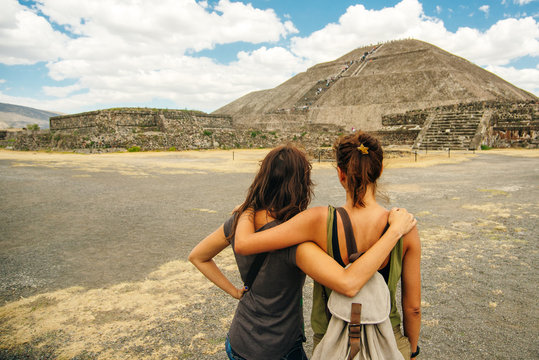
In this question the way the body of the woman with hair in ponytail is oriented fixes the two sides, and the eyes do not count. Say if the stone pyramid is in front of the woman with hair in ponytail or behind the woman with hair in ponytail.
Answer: in front

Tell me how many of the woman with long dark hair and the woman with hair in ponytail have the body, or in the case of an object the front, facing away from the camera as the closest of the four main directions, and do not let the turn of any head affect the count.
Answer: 2

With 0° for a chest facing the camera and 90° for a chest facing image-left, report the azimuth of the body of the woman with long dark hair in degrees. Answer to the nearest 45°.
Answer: approximately 180°

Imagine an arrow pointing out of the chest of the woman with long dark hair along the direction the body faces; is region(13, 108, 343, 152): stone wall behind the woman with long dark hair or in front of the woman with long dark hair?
in front

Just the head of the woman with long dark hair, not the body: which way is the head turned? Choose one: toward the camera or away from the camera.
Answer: away from the camera

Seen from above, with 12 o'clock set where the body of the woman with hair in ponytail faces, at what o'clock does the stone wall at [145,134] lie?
The stone wall is roughly at 11 o'clock from the woman with hair in ponytail.

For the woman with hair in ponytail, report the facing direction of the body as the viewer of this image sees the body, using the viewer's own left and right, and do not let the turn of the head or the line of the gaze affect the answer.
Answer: facing away from the viewer

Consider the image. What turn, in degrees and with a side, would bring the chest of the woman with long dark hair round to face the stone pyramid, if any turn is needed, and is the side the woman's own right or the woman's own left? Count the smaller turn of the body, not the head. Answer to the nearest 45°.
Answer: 0° — they already face it

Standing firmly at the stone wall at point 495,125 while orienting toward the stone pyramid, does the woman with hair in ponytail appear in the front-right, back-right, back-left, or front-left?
back-left

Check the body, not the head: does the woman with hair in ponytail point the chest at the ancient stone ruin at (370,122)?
yes
